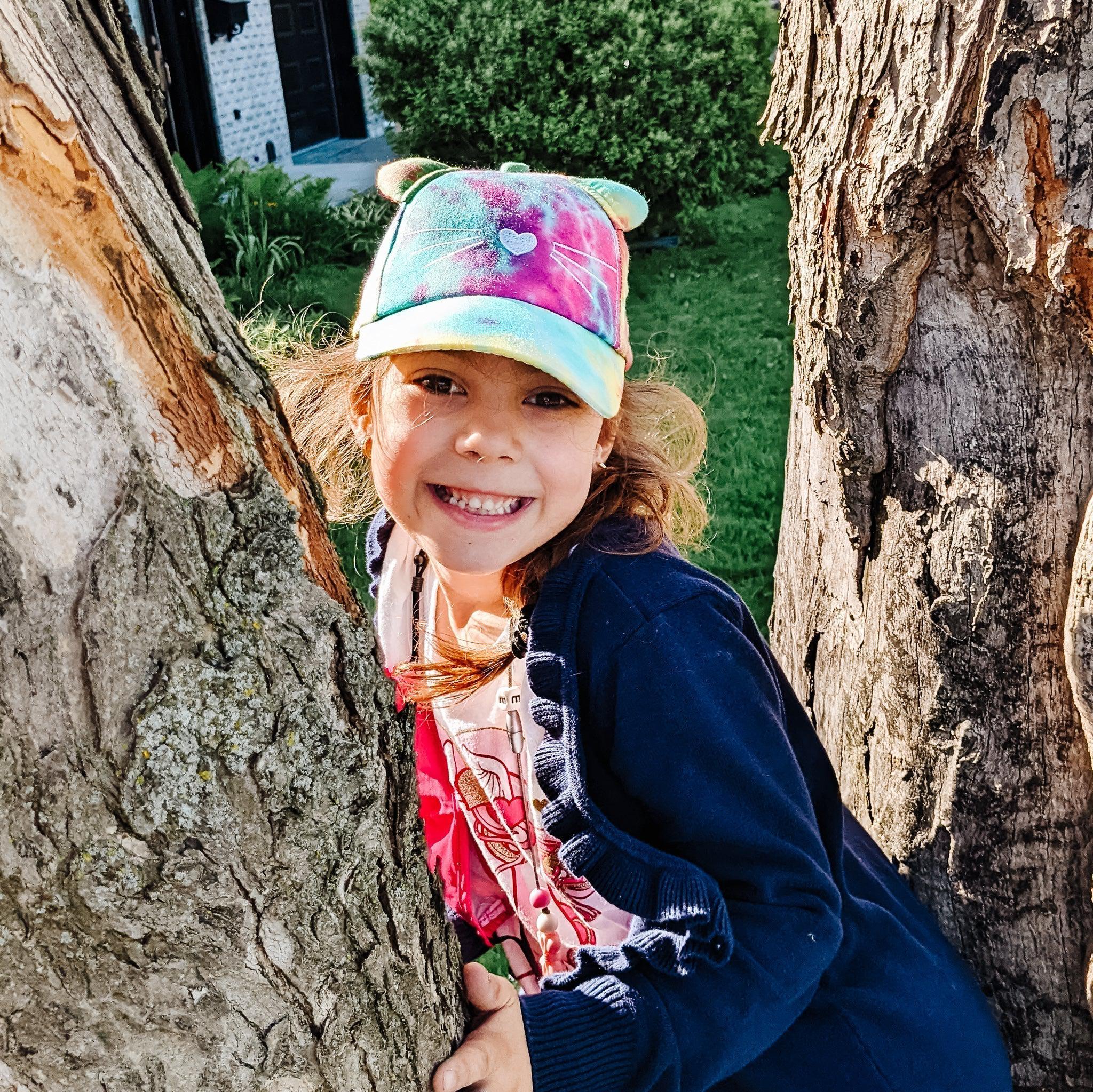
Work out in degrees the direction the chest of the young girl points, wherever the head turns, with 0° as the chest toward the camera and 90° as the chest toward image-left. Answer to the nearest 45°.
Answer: approximately 45°

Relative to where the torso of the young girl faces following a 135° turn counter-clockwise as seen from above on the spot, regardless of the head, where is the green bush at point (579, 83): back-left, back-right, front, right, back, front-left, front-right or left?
left
